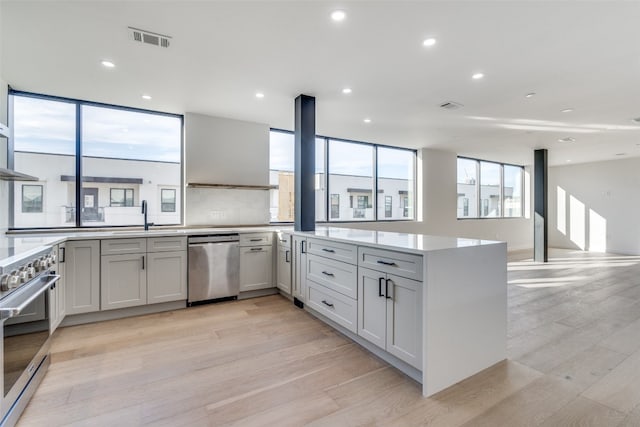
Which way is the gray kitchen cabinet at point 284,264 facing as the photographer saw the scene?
facing the viewer and to the left of the viewer

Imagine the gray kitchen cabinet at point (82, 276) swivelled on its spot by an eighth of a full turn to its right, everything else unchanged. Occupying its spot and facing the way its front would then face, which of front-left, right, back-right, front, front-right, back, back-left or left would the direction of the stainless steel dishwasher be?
back-left

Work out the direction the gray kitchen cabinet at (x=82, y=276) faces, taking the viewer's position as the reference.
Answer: facing the viewer

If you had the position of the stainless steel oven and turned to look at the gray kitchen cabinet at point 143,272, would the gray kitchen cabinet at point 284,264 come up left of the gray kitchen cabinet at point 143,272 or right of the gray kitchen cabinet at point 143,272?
right

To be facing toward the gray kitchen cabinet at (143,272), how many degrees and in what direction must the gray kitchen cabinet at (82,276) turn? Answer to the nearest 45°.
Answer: approximately 90° to its left

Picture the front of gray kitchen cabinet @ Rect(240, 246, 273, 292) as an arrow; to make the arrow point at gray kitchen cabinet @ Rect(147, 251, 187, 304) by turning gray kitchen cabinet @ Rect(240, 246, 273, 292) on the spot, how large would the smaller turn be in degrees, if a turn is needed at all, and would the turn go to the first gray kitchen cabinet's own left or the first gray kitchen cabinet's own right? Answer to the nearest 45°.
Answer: approximately 90° to the first gray kitchen cabinet's own right

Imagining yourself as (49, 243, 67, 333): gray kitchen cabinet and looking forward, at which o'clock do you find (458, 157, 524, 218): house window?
The house window is roughly at 12 o'clock from the gray kitchen cabinet.

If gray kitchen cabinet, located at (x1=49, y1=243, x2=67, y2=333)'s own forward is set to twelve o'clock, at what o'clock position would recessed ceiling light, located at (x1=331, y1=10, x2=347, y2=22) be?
The recessed ceiling light is roughly at 2 o'clock from the gray kitchen cabinet.

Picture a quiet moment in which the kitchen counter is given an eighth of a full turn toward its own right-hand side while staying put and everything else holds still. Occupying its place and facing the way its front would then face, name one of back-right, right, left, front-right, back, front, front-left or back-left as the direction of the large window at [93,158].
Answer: front-right

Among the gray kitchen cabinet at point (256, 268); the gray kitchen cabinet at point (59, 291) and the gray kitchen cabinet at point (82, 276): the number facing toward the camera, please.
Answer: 2

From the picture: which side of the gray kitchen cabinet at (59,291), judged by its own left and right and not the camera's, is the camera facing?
right

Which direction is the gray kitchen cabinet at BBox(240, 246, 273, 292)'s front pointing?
toward the camera

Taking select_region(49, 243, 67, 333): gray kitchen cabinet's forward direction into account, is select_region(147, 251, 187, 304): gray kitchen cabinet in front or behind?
in front
